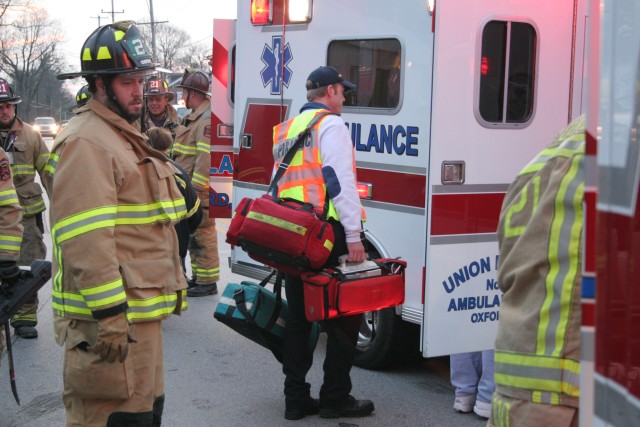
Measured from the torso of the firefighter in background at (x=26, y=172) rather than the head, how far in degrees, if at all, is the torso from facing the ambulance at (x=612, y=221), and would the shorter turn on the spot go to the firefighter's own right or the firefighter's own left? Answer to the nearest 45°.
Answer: approximately 45° to the firefighter's own left

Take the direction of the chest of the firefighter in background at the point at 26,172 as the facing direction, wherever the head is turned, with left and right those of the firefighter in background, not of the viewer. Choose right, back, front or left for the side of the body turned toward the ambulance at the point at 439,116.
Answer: left

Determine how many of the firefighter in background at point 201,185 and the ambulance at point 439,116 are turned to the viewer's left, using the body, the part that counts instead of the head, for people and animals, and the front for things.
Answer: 1

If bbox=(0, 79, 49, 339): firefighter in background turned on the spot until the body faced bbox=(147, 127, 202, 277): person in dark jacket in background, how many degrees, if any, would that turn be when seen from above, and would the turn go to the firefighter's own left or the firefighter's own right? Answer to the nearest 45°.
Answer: approximately 45° to the firefighter's own left

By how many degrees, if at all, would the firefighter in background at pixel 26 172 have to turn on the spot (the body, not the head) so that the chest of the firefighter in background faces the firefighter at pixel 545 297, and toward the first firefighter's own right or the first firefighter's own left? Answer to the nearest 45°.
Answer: approximately 45° to the first firefighter's own left
